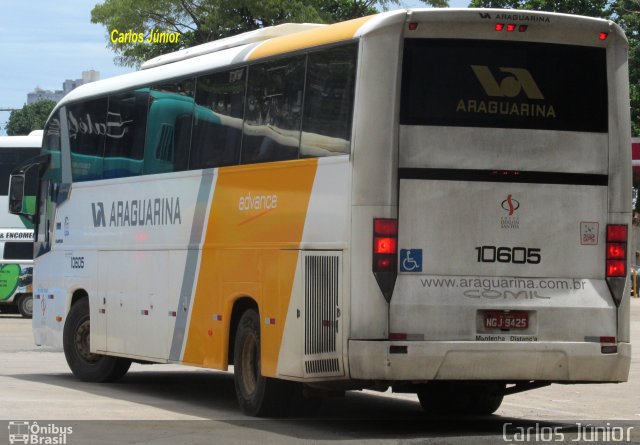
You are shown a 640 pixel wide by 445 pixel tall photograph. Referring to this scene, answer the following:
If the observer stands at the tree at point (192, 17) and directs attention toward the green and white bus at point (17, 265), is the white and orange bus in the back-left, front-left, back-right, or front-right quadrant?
front-left

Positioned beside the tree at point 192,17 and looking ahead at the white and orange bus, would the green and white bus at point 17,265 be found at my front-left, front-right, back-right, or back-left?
front-right

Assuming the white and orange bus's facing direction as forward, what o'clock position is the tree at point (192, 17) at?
The tree is roughly at 1 o'clock from the white and orange bus.

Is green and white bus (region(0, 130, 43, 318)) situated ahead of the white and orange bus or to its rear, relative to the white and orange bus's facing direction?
ahead

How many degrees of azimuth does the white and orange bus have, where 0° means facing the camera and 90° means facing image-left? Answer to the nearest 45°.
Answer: approximately 135°
